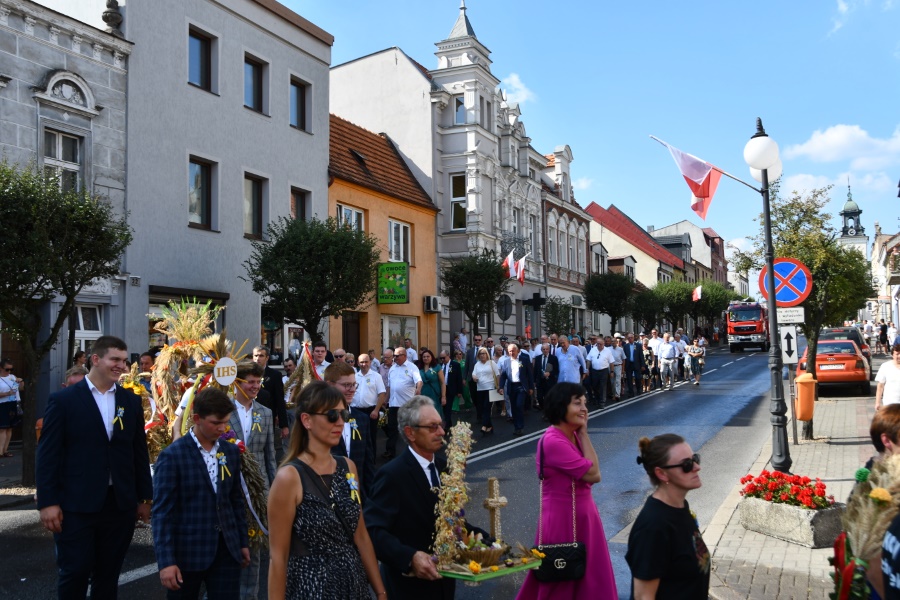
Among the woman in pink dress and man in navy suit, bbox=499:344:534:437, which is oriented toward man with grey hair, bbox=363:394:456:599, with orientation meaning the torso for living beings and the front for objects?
the man in navy suit

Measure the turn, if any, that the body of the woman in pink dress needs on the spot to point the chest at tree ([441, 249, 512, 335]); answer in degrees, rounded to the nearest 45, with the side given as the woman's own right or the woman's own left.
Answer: approximately 135° to the woman's own left

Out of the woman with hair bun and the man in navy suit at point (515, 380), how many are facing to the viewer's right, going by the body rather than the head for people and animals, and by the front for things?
1

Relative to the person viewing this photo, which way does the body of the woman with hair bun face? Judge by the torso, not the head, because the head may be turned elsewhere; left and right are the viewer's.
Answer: facing to the right of the viewer

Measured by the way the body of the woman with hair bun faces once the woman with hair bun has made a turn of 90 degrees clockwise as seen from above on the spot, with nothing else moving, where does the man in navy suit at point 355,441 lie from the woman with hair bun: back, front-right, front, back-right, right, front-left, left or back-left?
back-right

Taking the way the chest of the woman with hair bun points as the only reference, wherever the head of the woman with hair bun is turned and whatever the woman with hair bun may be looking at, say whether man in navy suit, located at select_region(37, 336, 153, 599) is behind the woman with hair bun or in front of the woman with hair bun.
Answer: behind
